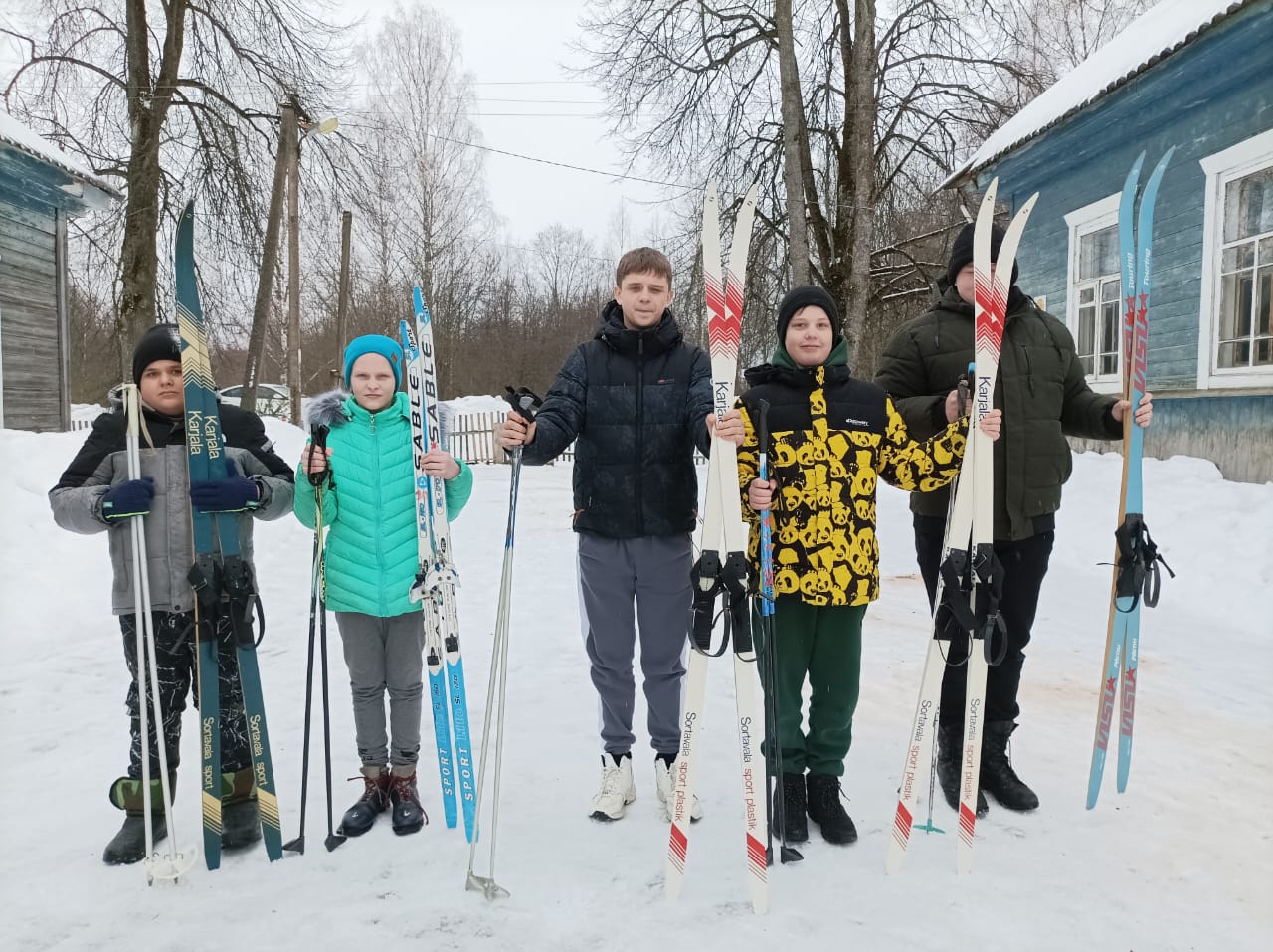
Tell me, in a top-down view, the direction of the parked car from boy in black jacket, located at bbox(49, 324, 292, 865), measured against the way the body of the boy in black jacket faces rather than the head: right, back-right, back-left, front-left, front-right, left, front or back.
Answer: back

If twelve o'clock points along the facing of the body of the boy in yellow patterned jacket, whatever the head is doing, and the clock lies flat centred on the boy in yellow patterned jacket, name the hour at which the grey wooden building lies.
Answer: The grey wooden building is roughly at 4 o'clock from the boy in yellow patterned jacket.

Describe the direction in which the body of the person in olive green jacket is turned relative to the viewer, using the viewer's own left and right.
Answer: facing the viewer

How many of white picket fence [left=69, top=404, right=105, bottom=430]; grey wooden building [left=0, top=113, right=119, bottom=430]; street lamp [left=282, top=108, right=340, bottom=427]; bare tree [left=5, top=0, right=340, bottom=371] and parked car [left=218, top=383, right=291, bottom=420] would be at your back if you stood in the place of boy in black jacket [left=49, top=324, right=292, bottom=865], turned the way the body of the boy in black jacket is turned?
5

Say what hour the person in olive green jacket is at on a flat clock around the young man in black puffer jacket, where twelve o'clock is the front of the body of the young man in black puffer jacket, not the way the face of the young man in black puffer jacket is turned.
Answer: The person in olive green jacket is roughly at 9 o'clock from the young man in black puffer jacket.

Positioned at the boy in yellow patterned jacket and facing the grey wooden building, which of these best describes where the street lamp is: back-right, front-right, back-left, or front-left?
front-right

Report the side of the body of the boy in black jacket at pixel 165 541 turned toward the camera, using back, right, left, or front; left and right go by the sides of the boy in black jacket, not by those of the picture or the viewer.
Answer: front

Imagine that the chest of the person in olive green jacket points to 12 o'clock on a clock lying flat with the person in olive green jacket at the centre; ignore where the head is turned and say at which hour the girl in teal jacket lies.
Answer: The girl in teal jacket is roughly at 2 o'clock from the person in olive green jacket.

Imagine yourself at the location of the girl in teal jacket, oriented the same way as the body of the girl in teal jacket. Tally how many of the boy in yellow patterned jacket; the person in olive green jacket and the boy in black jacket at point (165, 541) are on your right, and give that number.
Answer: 1

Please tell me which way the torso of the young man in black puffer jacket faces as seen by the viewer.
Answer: toward the camera

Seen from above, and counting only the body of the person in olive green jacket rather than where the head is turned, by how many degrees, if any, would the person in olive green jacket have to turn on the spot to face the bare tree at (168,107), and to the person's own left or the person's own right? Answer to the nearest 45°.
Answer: approximately 135° to the person's own right
